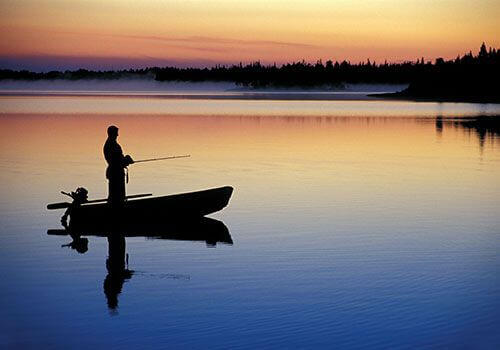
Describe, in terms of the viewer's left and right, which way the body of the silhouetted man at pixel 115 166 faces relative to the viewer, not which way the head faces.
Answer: facing to the right of the viewer

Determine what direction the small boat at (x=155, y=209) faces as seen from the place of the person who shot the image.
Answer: facing to the right of the viewer
